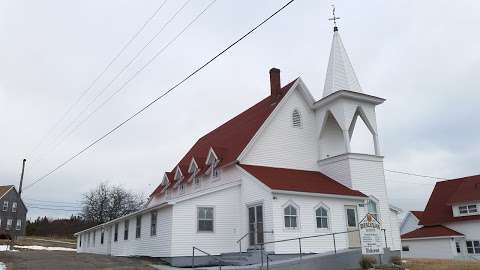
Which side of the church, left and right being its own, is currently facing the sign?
front

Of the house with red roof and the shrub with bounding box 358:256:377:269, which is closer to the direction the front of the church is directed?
the shrub

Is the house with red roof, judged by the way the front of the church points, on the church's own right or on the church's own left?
on the church's own left

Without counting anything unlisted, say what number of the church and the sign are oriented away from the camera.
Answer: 0

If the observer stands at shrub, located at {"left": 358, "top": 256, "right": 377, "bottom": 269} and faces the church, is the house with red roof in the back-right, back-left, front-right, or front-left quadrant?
front-right

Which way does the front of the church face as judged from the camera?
facing the viewer and to the right of the viewer

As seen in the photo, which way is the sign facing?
toward the camera

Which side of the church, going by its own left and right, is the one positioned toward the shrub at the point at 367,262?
front
